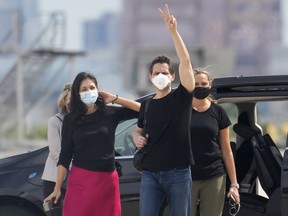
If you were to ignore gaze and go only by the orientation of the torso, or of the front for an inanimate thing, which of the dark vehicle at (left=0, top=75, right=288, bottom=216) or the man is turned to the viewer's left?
the dark vehicle

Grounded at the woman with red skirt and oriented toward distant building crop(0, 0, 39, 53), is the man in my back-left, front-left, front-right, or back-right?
back-right

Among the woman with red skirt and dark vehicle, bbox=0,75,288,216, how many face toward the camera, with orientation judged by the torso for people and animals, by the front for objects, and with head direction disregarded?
1

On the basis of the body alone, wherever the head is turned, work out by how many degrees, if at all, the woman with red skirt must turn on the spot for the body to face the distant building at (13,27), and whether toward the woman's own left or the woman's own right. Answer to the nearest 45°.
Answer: approximately 180°

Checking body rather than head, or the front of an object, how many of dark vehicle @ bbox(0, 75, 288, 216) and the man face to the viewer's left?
1

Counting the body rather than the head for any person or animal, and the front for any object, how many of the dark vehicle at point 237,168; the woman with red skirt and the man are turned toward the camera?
2

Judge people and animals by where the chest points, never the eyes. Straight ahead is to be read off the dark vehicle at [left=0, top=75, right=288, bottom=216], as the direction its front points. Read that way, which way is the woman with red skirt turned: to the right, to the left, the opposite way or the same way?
to the left

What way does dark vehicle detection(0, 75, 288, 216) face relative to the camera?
to the viewer's left
